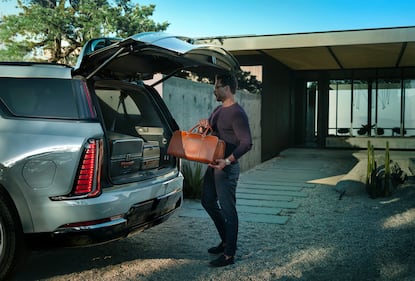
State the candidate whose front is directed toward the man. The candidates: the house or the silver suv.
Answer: the house

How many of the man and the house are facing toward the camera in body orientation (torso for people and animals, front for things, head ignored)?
1

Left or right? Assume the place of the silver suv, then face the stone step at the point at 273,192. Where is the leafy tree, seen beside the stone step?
left

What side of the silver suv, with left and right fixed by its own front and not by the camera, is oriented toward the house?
right

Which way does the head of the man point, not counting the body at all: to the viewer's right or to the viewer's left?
to the viewer's left

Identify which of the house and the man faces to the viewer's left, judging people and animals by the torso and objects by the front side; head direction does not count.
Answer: the man

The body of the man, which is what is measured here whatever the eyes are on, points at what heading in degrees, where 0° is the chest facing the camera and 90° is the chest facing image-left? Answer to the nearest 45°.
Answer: approximately 90°

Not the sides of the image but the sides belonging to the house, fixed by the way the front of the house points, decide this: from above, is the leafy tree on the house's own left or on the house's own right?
on the house's own right

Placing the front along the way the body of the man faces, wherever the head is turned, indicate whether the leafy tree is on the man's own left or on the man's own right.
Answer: on the man's own right

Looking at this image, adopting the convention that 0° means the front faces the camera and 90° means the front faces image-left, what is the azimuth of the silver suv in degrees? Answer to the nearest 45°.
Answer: approximately 135°

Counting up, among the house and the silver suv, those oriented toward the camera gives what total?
1
